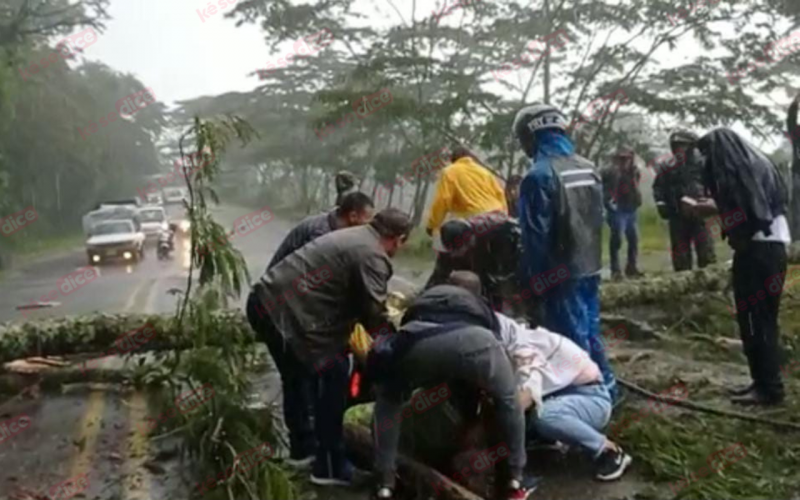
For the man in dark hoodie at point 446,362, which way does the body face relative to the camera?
away from the camera

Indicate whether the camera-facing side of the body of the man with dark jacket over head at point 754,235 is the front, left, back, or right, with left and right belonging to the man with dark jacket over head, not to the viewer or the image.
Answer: left

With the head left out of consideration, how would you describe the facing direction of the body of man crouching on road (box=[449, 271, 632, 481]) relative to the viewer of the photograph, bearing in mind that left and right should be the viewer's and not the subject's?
facing to the left of the viewer
